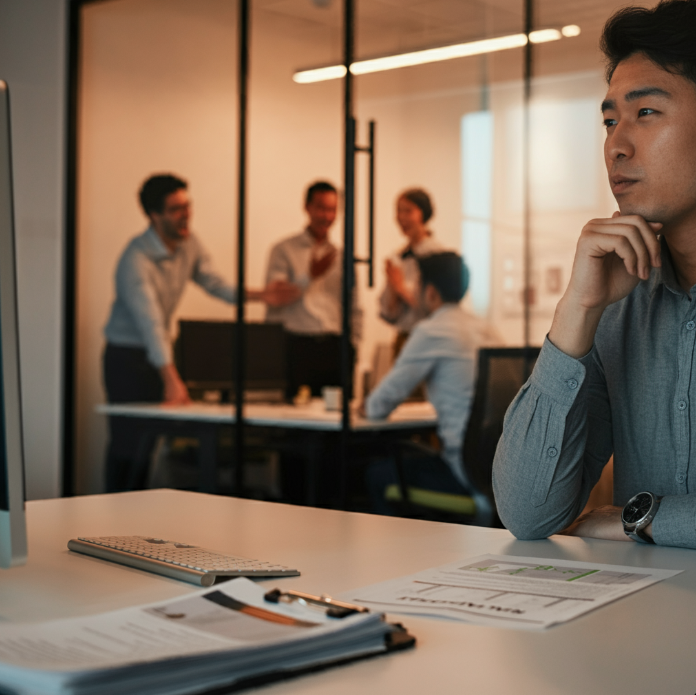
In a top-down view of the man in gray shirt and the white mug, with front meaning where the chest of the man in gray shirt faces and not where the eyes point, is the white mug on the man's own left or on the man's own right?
on the man's own right

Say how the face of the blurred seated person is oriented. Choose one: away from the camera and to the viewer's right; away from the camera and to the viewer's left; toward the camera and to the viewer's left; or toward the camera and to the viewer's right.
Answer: away from the camera and to the viewer's left

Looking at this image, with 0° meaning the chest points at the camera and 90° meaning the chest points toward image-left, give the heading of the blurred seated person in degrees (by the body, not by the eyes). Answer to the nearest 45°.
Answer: approximately 135°

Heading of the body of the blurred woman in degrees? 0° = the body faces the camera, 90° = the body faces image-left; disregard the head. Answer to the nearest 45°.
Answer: approximately 45°

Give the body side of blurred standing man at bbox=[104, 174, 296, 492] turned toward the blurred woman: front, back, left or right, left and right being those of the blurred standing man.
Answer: front

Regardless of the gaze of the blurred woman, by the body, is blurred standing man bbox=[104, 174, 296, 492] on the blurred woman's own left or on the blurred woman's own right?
on the blurred woman's own right

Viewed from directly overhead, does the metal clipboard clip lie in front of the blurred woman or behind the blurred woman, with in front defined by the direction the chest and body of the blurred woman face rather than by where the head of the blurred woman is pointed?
in front

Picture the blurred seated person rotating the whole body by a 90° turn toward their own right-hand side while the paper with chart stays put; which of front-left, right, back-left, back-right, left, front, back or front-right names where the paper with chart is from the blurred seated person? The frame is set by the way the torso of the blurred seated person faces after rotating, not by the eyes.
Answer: back-right

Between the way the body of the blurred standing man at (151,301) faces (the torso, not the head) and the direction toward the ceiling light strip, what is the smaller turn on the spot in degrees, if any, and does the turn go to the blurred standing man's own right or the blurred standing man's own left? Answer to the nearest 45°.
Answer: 0° — they already face it
